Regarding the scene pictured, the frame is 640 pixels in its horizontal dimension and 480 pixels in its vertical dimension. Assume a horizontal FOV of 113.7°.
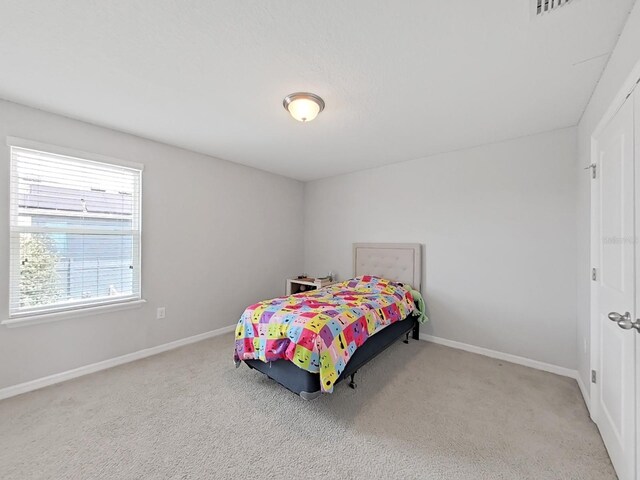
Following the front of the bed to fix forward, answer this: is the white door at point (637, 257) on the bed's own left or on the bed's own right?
on the bed's own left

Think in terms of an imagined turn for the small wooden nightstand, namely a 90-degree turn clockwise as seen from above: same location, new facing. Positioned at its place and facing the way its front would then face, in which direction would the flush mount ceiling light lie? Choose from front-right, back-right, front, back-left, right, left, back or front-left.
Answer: back-left

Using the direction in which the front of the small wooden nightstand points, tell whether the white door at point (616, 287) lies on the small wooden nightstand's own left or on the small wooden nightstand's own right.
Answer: on the small wooden nightstand's own left

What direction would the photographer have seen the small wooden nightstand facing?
facing the viewer and to the left of the viewer

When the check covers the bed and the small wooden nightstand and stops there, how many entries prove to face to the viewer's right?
0

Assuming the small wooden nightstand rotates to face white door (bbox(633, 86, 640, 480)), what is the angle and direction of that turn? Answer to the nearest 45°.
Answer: approximately 90° to its left

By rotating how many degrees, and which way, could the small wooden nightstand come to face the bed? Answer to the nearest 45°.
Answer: approximately 45° to its left

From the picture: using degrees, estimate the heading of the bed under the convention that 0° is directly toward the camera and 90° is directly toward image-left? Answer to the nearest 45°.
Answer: approximately 45°
